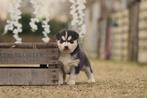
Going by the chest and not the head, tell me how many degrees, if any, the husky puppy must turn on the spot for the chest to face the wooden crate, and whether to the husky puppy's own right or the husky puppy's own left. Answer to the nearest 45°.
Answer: approximately 45° to the husky puppy's own right

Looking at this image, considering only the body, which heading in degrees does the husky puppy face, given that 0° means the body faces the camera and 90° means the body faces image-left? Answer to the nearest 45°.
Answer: approximately 45°

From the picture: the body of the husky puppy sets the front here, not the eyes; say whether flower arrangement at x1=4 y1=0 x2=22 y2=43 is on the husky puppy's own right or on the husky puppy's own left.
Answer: on the husky puppy's own right

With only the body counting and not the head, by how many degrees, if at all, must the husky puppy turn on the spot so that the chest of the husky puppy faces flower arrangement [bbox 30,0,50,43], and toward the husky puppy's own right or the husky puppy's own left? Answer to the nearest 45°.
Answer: approximately 90° to the husky puppy's own right
